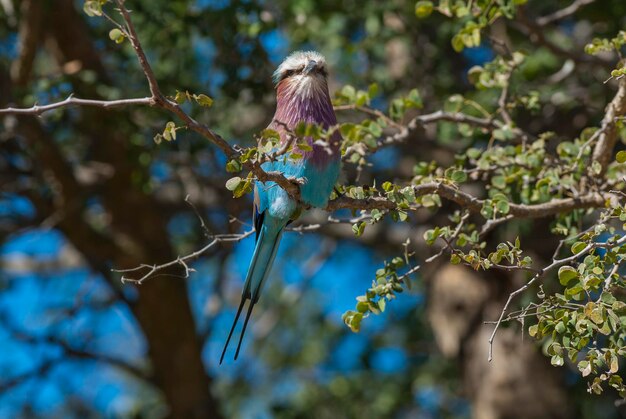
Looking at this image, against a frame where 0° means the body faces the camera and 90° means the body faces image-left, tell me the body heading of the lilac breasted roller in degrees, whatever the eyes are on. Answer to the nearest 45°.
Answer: approximately 315°

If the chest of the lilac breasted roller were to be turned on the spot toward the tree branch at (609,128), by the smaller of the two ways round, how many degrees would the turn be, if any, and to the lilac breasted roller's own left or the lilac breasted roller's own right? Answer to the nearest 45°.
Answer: approximately 45° to the lilac breasted roller's own left
